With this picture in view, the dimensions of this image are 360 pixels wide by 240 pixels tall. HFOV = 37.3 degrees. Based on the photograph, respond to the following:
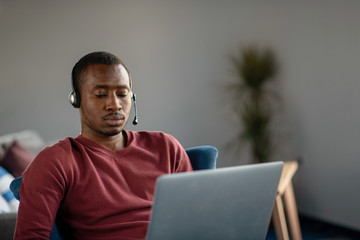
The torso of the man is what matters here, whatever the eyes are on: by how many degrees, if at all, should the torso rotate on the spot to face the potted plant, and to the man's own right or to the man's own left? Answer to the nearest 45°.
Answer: approximately 90° to the man's own left

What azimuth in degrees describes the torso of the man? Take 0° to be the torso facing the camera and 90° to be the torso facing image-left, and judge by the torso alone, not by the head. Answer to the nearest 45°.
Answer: approximately 315°
